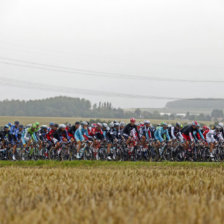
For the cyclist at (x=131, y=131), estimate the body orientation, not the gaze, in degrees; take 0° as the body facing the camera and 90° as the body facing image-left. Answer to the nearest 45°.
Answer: approximately 315°

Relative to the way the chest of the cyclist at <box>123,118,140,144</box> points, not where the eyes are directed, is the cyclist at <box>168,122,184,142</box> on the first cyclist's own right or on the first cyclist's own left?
on the first cyclist's own left

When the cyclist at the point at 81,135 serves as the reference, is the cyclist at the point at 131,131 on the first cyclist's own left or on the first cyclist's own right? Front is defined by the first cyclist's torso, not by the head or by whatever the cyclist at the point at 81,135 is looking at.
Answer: on the first cyclist's own left

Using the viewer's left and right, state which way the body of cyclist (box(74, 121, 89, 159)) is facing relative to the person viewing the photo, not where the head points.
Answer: facing the viewer and to the right of the viewer

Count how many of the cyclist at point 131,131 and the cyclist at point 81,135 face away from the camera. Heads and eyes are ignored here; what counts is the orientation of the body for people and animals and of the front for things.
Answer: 0
